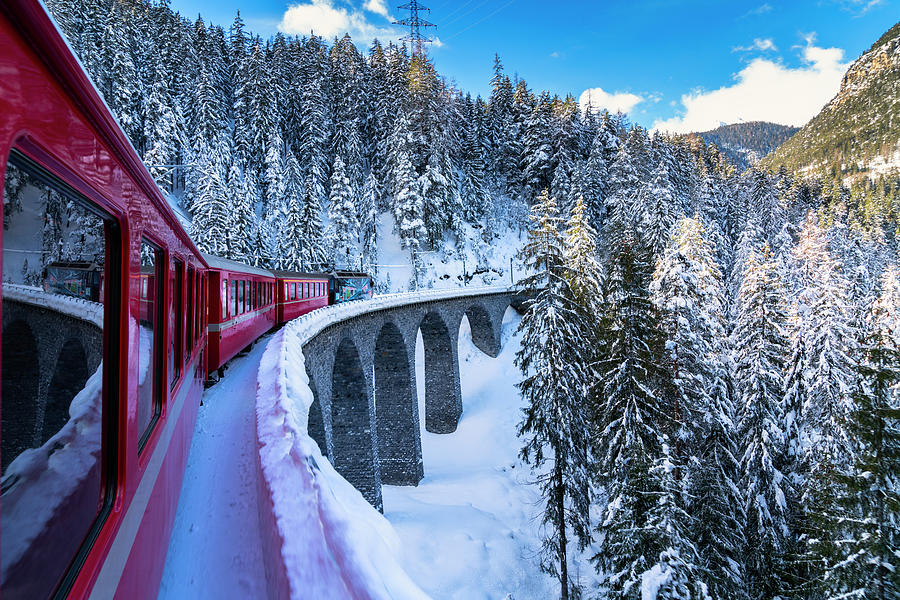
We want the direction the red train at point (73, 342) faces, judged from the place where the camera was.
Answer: facing away from the viewer and to the right of the viewer

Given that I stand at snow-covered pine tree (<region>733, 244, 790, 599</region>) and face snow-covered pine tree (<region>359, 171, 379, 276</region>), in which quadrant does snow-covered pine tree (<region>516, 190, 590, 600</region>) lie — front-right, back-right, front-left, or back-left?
front-left

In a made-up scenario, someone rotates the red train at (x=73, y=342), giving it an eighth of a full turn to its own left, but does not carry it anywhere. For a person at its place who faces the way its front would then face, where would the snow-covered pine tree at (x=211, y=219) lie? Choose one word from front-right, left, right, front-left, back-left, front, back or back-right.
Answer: front

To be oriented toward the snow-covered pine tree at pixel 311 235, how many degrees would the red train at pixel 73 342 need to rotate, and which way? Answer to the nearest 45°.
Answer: approximately 45° to its left

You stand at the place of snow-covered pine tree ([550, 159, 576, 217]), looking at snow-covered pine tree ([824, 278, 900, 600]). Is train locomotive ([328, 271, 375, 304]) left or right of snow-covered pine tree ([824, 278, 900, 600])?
right

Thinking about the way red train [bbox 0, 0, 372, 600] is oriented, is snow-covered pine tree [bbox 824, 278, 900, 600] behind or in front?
in front

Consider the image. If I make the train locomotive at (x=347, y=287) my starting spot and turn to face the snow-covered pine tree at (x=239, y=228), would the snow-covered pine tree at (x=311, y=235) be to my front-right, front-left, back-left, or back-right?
front-right

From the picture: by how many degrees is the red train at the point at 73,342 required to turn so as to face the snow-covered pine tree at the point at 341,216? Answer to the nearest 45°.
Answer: approximately 45° to its left

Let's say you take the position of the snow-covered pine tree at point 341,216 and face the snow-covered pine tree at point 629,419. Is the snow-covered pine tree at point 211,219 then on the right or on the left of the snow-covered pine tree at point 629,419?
right

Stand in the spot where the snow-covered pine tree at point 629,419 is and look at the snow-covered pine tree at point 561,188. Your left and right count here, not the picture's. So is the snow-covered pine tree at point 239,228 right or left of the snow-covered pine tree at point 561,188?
left

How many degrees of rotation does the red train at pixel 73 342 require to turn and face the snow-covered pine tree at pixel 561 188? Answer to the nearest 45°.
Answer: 0° — it already faces it

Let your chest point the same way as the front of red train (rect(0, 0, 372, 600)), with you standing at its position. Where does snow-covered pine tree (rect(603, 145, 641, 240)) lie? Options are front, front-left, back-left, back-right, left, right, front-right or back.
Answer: front

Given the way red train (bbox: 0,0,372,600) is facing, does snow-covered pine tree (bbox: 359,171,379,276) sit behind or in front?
in front

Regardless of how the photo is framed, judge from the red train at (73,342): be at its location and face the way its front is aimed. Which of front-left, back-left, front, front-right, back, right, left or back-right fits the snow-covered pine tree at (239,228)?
front-left
